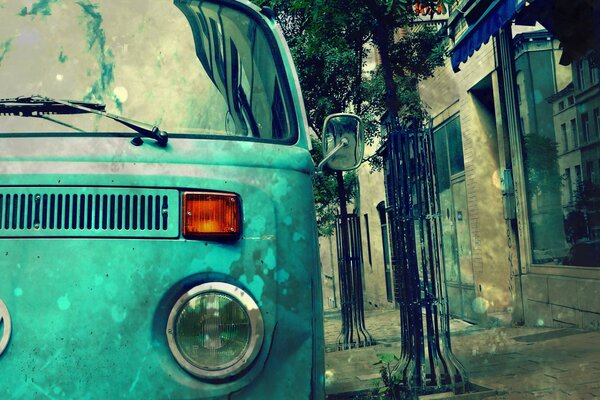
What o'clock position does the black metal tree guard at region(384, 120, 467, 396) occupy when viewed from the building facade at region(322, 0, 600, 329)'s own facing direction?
The black metal tree guard is roughly at 11 o'clock from the building facade.

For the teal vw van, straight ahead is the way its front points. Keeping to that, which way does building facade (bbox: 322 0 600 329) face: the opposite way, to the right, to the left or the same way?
to the right

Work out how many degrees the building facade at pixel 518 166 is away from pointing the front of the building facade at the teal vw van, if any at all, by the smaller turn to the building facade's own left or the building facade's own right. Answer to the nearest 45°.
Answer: approximately 45° to the building facade's own left

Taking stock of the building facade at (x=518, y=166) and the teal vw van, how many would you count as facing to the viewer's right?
0

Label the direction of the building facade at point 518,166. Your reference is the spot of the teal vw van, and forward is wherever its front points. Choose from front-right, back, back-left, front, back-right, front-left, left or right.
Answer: back-left

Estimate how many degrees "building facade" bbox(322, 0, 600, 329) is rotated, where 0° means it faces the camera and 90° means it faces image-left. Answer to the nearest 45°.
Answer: approximately 45°

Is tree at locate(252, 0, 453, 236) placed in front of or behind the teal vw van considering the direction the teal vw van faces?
behind

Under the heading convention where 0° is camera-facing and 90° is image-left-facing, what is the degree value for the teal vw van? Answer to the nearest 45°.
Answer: approximately 0°

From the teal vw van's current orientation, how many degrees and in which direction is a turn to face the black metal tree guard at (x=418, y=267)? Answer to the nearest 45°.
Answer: approximately 135° to its left
